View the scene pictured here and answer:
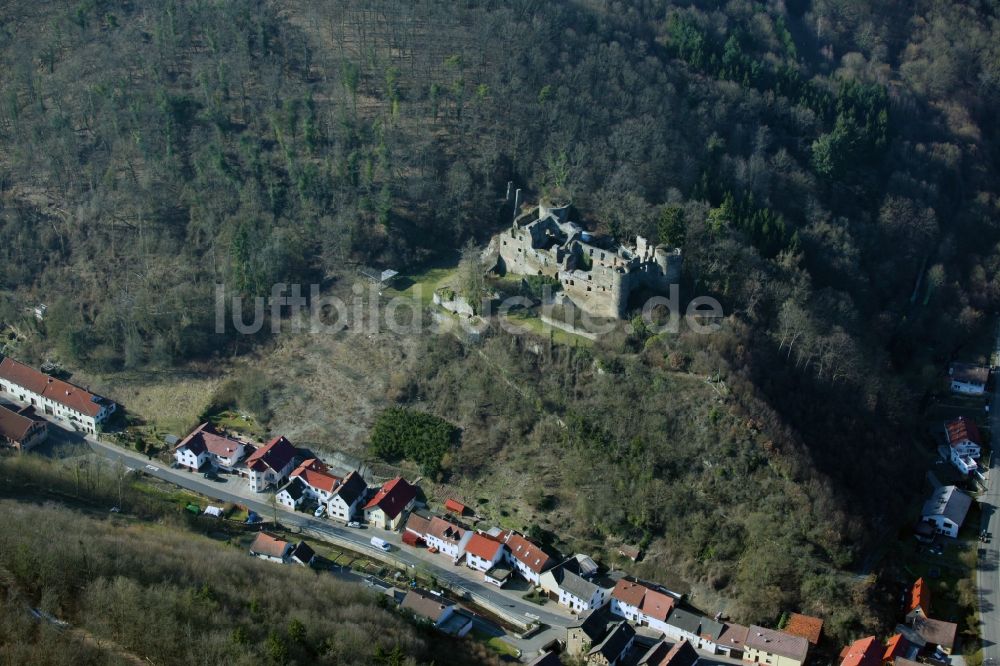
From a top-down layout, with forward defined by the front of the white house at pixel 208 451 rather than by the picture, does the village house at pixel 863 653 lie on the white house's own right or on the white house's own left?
on the white house's own left

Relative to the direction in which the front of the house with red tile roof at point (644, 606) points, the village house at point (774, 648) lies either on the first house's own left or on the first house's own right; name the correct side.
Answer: on the first house's own left

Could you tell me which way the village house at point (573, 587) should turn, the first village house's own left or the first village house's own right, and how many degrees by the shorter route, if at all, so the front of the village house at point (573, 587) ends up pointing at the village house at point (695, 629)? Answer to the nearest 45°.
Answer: approximately 135° to the first village house's own left

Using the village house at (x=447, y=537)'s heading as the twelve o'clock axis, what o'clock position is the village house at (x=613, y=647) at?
the village house at (x=613, y=647) is roughly at 9 o'clock from the village house at (x=447, y=537).

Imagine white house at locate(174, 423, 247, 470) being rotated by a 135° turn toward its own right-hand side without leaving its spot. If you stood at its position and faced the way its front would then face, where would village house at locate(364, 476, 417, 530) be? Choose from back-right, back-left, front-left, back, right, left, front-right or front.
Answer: back-right

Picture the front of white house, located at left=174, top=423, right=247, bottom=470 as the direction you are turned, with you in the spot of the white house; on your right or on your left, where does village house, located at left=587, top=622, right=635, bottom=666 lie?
on your left

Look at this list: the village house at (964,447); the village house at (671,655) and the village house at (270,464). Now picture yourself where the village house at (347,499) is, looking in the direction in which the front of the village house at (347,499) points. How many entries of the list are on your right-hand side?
1

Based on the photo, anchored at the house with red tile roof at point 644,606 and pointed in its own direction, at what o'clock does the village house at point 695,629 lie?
The village house is roughly at 8 o'clock from the house with red tile roof.

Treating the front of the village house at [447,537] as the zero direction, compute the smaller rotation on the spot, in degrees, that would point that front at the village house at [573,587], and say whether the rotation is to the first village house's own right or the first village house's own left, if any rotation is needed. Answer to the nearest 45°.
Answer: approximately 90° to the first village house's own left

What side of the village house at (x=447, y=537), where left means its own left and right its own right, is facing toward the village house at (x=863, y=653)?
left

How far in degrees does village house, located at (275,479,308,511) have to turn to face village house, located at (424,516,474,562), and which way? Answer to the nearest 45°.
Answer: approximately 90° to its left

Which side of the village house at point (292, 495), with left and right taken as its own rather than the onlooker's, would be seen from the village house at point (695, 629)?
left

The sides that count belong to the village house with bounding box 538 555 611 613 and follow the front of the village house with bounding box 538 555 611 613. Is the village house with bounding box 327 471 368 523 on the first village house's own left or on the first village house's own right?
on the first village house's own right

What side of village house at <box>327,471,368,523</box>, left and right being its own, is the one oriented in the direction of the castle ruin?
back

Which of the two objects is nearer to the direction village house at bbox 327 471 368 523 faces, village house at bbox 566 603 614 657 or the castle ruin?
the village house
